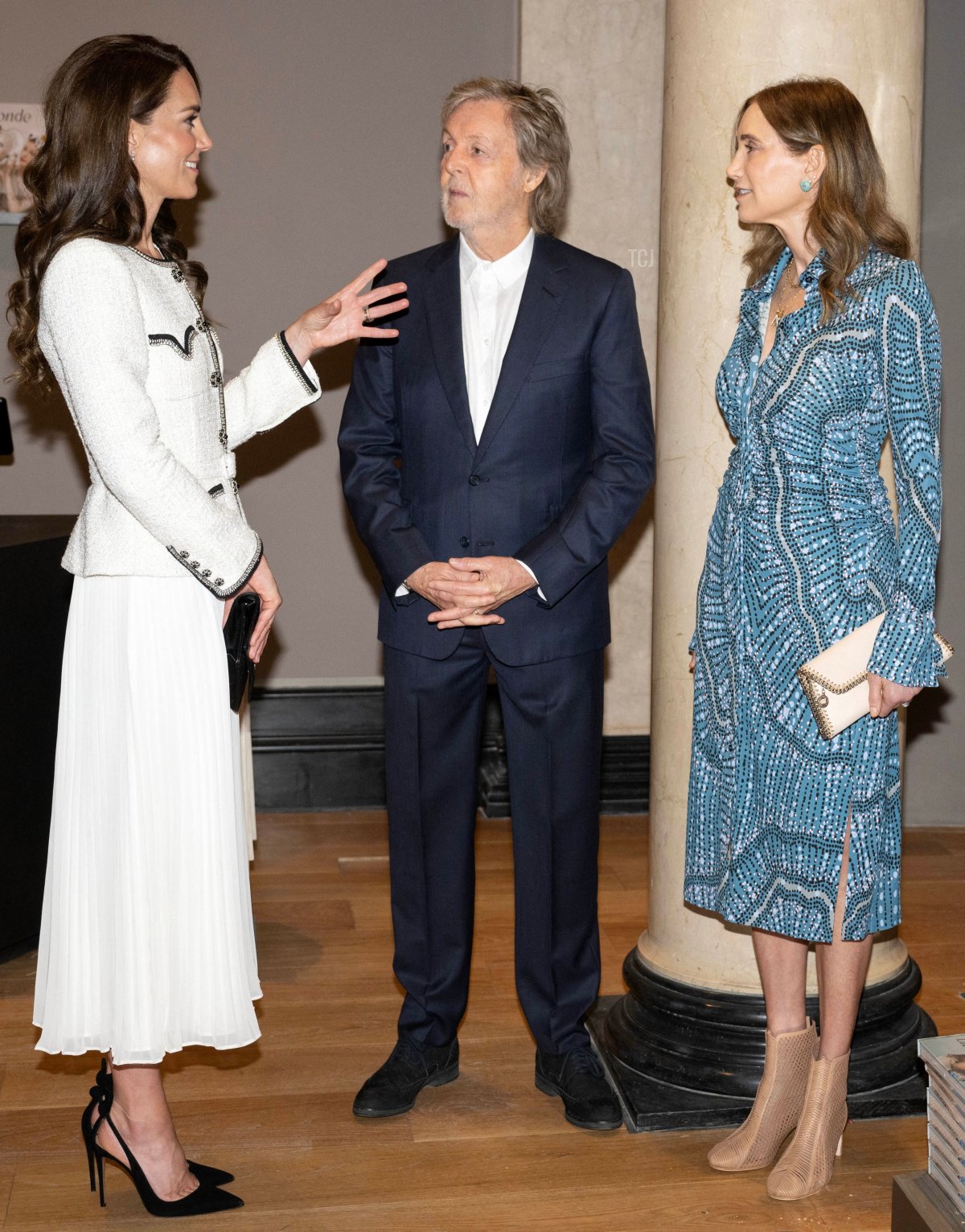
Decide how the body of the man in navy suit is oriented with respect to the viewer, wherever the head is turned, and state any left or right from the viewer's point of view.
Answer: facing the viewer

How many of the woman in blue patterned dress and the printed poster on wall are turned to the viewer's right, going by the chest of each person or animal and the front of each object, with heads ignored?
0

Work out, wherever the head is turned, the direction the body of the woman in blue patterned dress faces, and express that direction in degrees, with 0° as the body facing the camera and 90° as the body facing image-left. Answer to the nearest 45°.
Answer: approximately 45°

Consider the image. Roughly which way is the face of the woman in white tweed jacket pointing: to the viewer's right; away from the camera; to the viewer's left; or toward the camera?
to the viewer's right

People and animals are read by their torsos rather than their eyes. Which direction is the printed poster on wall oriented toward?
toward the camera

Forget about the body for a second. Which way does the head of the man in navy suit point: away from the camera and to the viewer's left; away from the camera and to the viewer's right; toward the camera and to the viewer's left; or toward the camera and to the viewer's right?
toward the camera and to the viewer's left

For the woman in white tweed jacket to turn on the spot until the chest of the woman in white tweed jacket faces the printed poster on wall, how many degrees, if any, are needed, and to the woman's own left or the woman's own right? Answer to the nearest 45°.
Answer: approximately 90° to the woman's own left

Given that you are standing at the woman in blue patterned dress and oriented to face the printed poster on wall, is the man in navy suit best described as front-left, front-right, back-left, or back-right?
front-left

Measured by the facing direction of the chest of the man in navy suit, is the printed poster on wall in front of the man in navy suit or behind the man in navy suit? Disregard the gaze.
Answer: behind

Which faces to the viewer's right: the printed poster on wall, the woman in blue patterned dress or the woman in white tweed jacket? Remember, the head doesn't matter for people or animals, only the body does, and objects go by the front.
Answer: the woman in white tweed jacket

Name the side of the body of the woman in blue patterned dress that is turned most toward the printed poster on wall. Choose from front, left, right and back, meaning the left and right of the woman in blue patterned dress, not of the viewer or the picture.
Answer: right

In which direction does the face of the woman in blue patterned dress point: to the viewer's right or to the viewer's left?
to the viewer's left

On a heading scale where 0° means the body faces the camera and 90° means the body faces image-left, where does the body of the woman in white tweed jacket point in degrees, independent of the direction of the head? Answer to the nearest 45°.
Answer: approximately 270°

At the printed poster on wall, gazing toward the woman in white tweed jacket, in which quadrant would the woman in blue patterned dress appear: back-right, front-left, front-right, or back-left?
front-left

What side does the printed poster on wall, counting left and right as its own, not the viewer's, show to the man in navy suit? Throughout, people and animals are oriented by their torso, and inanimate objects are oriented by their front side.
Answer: front
